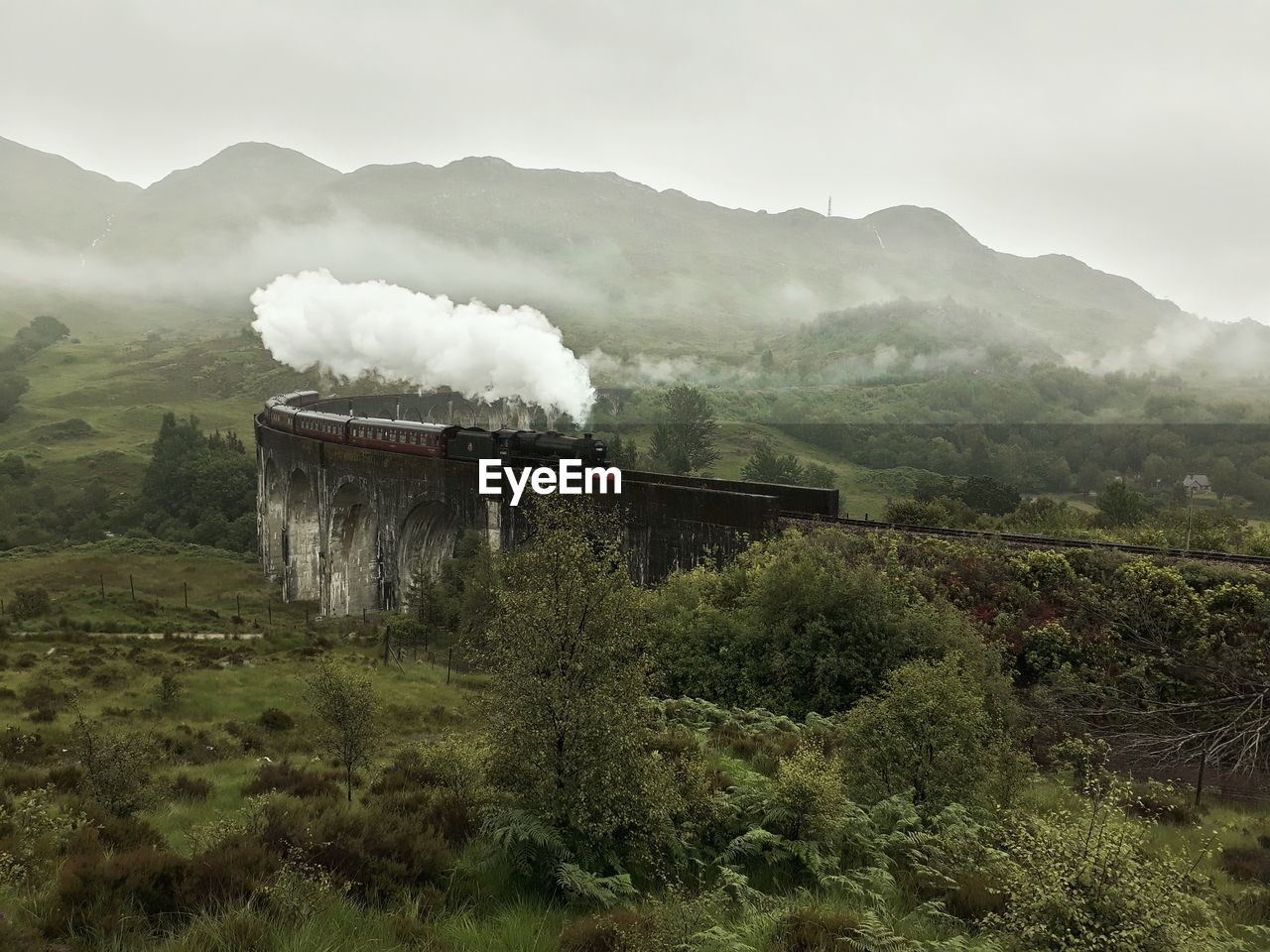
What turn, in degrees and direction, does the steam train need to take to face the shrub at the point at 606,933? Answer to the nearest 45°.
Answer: approximately 45° to its right

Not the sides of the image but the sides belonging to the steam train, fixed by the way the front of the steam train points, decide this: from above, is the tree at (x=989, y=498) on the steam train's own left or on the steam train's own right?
on the steam train's own left

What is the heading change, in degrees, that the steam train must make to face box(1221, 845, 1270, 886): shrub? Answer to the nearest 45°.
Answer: approximately 45° to its right

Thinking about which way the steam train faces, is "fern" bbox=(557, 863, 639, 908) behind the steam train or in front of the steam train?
in front

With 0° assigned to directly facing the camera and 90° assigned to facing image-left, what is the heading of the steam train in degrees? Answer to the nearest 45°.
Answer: approximately 315°

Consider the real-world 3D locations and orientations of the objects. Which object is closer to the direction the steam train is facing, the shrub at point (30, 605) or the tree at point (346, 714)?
the tree

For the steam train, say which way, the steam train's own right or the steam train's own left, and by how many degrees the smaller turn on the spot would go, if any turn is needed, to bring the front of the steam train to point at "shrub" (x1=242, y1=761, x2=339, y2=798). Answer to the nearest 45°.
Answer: approximately 45° to the steam train's own right

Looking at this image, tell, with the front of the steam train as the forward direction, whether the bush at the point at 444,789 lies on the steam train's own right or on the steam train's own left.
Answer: on the steam train's own right

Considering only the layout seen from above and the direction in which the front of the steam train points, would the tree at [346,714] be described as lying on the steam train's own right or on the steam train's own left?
on the steam train's own right

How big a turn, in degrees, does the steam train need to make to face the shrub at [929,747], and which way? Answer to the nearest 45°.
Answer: approximately 45° to its right
